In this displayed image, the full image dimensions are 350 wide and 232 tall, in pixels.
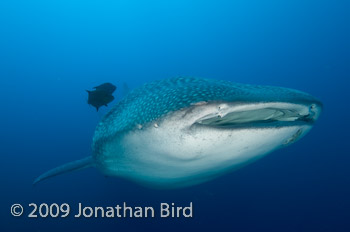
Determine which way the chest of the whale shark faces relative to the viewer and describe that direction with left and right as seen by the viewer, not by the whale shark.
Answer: facing the viewer and to the right of the viewer
